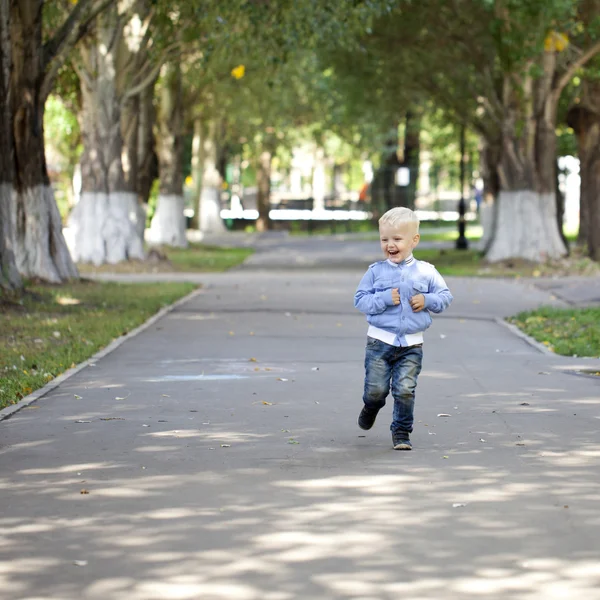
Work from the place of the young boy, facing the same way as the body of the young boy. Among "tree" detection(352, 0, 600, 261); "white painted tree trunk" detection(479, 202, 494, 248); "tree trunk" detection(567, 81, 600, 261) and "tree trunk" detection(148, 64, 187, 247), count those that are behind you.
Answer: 4

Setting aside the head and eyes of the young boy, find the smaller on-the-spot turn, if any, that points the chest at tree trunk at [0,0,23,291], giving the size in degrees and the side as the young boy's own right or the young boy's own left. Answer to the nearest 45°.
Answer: approximately 135° to the young boy's own right

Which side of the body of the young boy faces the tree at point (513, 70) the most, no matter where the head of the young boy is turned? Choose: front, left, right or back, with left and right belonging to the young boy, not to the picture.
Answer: back

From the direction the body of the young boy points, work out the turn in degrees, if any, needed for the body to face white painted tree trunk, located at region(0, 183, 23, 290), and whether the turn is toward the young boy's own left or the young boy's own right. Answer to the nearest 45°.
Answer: approximately 135° to the young boy's own right

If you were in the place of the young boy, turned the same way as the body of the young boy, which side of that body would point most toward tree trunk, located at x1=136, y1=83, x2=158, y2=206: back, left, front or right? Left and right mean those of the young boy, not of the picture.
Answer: back

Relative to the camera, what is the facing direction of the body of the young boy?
toward the camera

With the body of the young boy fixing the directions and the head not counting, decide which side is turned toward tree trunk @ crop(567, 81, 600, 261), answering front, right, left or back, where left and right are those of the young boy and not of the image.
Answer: back

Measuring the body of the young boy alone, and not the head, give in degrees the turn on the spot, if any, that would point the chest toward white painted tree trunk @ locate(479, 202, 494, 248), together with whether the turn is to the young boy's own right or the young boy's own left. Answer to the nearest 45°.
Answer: approximately 180°

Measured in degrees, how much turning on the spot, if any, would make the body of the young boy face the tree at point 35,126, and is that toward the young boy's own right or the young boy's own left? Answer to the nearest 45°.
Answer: approximately 135° to the young boy's own right

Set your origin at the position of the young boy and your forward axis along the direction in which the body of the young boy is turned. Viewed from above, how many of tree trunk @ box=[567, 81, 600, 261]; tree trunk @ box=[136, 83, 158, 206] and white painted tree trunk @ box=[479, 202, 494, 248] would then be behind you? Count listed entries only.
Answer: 3

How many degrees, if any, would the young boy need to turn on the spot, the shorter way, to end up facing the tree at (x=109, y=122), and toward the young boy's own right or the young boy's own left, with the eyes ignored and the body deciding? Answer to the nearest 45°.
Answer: approximately 180°

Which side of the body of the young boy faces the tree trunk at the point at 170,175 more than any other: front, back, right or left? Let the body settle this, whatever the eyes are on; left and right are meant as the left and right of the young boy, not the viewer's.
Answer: back
